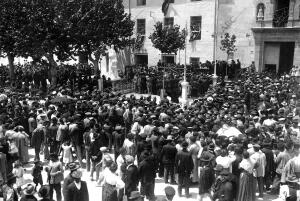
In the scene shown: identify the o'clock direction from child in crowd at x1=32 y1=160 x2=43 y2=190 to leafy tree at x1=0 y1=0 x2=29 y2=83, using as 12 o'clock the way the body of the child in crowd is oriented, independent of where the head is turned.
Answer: The leafy tree is roughly at 12 o'clock from the child in crowd.

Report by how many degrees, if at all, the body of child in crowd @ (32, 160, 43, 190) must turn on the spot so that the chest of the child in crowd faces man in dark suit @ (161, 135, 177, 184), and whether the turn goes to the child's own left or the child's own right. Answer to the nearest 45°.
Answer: approximately 90° to the child's own right

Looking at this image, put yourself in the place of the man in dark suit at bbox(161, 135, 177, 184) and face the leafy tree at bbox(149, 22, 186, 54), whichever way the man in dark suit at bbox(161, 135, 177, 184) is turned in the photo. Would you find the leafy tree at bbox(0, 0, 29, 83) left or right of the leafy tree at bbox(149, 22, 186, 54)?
left

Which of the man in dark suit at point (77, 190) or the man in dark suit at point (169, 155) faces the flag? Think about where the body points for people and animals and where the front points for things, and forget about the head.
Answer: the man in dark suit at point (169, 155)

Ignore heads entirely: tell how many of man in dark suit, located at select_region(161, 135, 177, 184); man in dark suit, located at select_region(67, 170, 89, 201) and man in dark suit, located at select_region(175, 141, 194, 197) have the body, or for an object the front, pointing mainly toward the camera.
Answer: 1

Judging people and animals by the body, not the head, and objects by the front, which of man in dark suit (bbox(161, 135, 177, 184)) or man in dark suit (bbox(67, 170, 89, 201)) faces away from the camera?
man in dark suit (bbox(161, 135, 177, 184))

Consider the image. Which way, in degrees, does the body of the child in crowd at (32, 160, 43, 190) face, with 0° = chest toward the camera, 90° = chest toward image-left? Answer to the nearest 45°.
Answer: approximately 180°

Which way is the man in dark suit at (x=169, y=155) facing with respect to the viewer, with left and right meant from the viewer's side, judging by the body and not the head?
facing away from the viewer

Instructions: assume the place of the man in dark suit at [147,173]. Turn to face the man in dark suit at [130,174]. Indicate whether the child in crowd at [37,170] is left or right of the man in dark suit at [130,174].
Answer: right

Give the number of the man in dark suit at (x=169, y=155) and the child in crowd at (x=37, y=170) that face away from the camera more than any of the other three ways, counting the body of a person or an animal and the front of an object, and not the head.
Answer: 2
